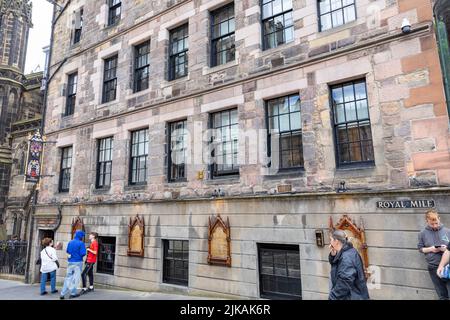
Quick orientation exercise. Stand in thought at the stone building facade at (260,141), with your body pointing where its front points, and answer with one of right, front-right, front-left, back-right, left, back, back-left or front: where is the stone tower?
right

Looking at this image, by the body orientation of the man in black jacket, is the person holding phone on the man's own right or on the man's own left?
on the man's own right

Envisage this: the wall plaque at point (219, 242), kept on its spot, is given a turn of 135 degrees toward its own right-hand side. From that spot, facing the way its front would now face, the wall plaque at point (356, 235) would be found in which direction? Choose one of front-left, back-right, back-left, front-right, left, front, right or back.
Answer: back-right

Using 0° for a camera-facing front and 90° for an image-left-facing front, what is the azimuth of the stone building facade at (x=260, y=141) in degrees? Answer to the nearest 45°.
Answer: approximately 45°

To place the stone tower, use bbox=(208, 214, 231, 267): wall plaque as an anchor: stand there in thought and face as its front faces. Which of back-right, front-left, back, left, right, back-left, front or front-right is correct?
right

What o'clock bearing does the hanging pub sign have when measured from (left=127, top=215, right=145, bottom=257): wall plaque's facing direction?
The hanging pub sign is roughly at 3 o'clock from the wall plaque.

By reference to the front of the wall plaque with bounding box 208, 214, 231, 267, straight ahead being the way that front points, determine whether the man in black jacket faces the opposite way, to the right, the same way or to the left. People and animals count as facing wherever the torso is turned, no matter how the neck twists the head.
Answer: to the right

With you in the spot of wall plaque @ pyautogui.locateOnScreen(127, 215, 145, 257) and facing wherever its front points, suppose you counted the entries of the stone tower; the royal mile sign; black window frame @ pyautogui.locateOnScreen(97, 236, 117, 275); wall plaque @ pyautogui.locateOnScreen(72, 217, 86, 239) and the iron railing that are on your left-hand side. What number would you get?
1

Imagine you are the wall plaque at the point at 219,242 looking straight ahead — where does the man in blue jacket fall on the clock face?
The man in blue jacket is roughly at 2 o'clock from the wall plaque.

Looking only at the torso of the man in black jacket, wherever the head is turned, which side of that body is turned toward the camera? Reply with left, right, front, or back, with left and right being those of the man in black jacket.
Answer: left

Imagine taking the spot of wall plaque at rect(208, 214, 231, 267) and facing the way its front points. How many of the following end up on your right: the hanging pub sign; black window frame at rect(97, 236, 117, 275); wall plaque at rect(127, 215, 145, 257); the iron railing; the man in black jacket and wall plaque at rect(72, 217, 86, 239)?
5

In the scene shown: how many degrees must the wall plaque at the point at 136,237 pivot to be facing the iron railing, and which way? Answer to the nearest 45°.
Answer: approximately 90° to its right

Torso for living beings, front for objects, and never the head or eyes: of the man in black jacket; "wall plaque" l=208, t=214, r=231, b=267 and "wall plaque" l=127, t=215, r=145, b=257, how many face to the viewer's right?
0

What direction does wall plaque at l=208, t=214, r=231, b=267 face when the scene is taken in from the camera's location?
facing the viewer and to the left of the viewer

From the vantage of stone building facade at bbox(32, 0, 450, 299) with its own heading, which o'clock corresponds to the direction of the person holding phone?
The person holding phone is roughly at 9 o'clock from the stone building facade.

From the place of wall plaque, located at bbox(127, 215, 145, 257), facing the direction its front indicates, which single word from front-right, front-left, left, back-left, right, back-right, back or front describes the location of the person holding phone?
left

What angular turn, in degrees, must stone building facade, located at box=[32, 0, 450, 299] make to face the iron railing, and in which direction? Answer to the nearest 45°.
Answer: approximately 90° to its right
